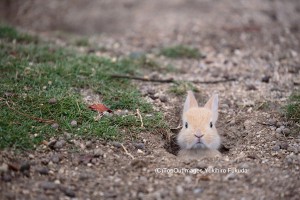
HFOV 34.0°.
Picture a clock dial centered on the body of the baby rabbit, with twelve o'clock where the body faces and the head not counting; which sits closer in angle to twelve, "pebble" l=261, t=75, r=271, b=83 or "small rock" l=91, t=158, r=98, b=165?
the small rock

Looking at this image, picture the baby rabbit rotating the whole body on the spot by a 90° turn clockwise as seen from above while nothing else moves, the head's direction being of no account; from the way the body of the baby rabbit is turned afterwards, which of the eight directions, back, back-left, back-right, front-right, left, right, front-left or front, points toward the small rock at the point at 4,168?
front-left

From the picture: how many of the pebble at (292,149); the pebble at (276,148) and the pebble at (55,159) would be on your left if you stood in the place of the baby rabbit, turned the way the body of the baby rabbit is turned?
2

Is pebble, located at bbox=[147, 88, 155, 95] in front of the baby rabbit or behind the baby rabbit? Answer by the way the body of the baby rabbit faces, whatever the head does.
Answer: behind

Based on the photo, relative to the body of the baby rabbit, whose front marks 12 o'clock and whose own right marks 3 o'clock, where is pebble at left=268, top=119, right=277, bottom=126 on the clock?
The pebble is roughly at 8 o'clock from the baby rabbit.

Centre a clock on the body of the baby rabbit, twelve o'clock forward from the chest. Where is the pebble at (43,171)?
The pebble is roughly at 2 o'clock from the baby rabbit.

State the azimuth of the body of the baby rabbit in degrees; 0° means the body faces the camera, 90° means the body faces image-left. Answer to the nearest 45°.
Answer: approximately 0°

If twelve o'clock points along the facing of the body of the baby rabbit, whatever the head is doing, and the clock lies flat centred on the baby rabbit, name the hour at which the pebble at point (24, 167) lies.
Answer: The pebble is roughly at 2 o'clock from the baby rabbit.

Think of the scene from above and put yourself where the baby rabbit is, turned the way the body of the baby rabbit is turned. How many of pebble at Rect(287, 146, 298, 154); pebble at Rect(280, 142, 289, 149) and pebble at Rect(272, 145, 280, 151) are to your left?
3

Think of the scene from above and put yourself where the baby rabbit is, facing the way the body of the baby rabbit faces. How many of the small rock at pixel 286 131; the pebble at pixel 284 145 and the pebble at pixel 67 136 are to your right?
1

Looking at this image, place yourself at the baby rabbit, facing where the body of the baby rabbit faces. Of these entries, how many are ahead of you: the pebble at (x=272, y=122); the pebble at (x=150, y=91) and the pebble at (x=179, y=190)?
1

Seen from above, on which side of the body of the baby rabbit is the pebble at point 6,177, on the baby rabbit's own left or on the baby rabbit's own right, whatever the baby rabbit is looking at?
on the baby rabbit's own right

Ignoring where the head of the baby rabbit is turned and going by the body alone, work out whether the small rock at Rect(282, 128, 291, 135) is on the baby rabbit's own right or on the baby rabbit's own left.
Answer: on the baby rabbit's own left

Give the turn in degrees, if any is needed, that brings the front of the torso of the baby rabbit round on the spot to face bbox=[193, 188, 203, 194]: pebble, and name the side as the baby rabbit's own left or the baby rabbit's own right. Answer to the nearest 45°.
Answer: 0° — it already faces it

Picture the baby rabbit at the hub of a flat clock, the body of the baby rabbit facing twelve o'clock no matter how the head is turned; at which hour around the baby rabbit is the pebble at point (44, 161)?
The pebble is roughly at 2 o'clock from the baby rabbit.

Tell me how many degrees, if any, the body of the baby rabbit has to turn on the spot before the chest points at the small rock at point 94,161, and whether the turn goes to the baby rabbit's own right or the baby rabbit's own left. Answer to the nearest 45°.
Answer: approximately 45° to the baby rabbit's own right
